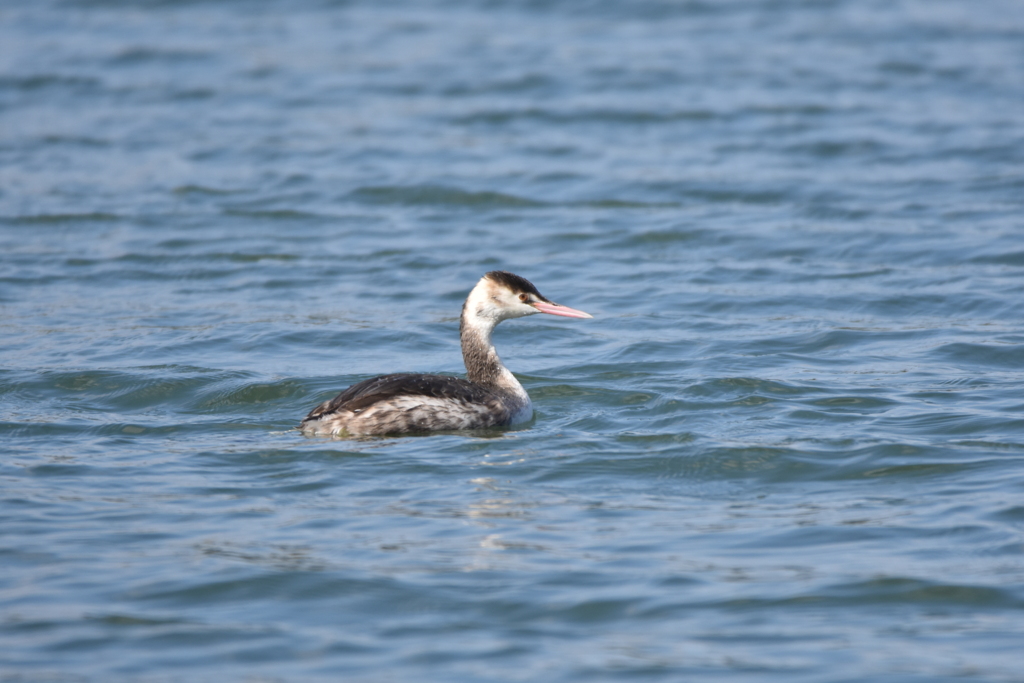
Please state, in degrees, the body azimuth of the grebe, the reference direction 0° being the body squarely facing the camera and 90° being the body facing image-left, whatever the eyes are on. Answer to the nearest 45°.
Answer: approximately 270°
